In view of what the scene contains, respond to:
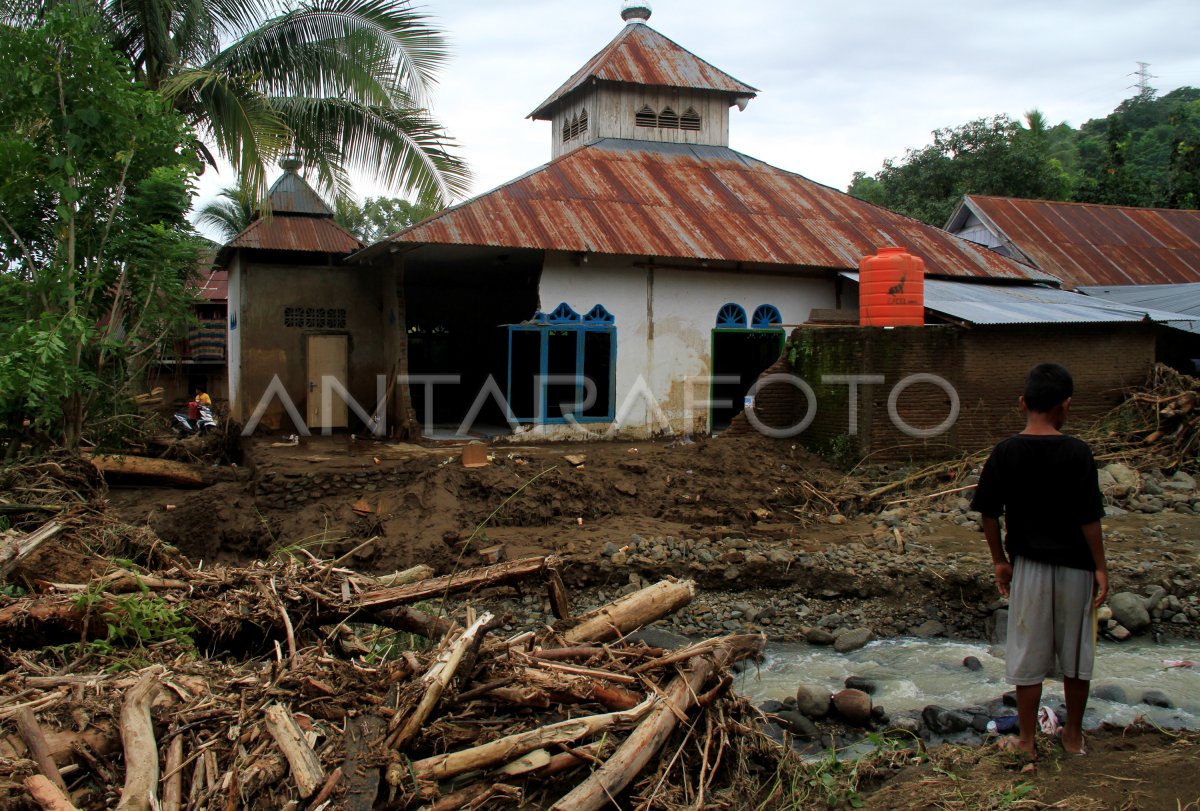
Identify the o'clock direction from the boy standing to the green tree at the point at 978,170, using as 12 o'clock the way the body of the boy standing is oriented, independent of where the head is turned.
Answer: The green tree is roughly at 12 o'clock from the boy standing.

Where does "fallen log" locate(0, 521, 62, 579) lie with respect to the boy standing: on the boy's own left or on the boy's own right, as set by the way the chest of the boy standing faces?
on the boy's own left

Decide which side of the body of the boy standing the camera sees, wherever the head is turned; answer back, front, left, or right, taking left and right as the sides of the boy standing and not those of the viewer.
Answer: back

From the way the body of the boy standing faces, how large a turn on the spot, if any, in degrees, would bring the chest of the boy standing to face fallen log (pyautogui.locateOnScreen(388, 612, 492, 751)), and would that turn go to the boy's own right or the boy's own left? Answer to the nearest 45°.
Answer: approximately 135° to the boy's own left

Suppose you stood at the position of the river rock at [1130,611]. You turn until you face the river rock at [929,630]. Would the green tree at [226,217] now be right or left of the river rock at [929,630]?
right

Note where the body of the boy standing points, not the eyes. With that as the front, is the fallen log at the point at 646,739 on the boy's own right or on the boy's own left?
on the boy's own left

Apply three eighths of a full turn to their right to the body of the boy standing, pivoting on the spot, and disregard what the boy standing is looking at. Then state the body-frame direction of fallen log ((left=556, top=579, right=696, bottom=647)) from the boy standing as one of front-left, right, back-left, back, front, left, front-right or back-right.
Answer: back-right

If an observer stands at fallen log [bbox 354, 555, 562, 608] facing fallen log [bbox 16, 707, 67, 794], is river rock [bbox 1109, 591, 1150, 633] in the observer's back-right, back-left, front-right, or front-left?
back-left

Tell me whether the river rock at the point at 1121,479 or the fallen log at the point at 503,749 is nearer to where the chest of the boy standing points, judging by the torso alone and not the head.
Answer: the river rock

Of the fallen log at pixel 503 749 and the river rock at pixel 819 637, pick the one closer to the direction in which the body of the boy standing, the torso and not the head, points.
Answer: the river rock

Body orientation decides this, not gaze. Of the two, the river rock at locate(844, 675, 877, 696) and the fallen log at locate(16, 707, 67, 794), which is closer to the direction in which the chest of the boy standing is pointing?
the river rock

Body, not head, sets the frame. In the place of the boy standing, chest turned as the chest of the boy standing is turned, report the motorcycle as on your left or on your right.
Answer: on your left

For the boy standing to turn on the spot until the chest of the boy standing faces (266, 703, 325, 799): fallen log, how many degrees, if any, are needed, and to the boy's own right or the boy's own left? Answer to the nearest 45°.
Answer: approximately 135° to the boy's own left
